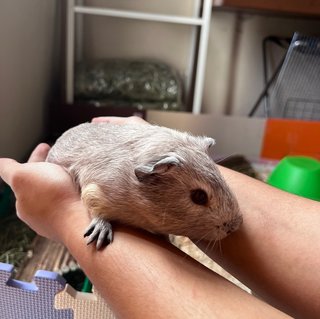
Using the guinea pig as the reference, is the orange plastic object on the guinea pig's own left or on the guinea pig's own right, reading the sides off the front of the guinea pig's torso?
on the guinea pig's own left

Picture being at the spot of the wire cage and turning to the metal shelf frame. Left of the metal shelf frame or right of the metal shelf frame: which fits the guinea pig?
left

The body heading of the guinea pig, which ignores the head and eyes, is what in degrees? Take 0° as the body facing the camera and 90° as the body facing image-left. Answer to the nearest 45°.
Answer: approximately 315°

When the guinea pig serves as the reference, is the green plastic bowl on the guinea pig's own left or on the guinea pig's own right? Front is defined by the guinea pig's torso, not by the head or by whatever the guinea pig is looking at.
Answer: on the guinea pig's own left

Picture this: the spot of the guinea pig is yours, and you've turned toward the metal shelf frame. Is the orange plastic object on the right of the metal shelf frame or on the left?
right

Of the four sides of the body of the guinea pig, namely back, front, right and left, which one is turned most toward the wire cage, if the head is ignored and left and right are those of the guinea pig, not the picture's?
left

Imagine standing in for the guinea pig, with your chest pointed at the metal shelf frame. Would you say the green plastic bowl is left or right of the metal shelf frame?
right

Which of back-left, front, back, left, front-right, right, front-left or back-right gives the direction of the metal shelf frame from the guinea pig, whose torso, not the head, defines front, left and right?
back-left
